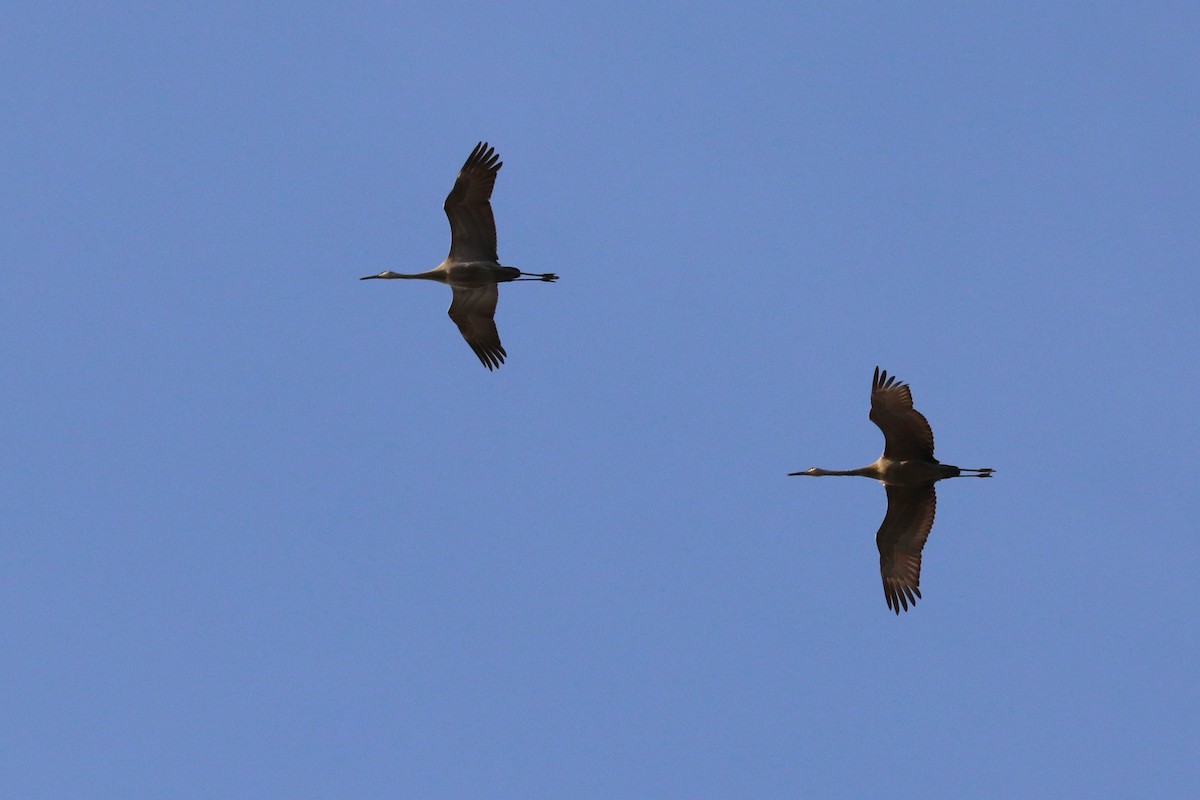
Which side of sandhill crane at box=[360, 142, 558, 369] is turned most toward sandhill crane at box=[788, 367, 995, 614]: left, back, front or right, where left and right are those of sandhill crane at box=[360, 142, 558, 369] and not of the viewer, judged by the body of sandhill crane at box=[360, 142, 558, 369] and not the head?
back

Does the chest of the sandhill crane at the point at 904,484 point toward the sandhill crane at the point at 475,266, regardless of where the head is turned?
yes

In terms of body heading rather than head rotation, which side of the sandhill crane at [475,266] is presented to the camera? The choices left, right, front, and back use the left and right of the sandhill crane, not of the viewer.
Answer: left

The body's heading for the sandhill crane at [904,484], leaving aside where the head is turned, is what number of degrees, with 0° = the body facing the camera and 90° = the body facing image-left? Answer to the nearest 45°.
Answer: approximately 90°

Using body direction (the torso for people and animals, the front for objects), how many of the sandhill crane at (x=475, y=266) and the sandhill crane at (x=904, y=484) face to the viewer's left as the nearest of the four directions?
2
